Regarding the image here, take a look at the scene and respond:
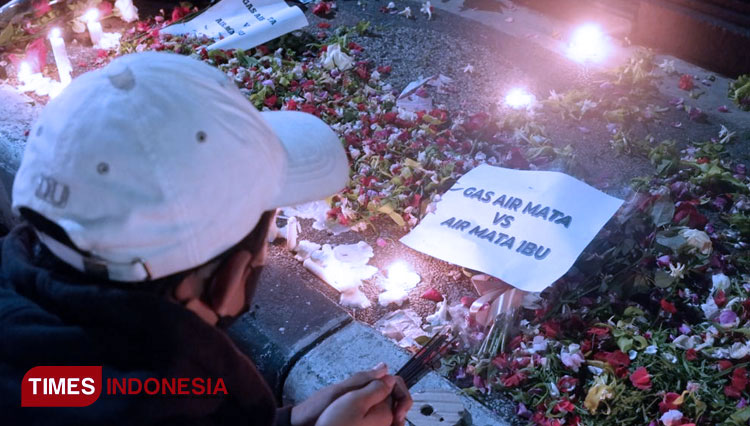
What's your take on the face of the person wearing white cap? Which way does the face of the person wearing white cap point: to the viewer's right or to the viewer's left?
to the viewer's right

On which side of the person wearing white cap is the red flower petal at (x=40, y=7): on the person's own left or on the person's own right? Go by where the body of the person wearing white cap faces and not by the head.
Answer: on the person's own left

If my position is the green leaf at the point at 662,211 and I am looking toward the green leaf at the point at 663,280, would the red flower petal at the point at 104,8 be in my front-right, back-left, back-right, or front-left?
back-right

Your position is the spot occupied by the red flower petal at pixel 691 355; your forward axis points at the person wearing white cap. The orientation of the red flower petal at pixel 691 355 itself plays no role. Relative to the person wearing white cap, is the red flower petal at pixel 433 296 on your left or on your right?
right

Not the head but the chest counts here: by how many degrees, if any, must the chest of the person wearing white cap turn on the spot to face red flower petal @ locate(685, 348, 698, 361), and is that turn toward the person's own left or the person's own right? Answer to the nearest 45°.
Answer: approximately 45° to the person's own right

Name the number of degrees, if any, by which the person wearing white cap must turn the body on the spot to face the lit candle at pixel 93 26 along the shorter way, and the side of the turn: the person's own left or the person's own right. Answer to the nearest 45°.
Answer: approximately 45° to the person's own left

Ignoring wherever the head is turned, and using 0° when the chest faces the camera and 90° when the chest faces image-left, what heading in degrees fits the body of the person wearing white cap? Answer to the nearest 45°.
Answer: approximately 225°

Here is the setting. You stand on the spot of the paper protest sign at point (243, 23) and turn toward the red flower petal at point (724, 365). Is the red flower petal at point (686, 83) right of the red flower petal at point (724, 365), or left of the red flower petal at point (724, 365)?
left

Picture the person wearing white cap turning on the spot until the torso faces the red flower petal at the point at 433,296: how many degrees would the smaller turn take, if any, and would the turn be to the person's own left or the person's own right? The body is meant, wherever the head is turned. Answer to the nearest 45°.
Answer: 0° — they already face it
